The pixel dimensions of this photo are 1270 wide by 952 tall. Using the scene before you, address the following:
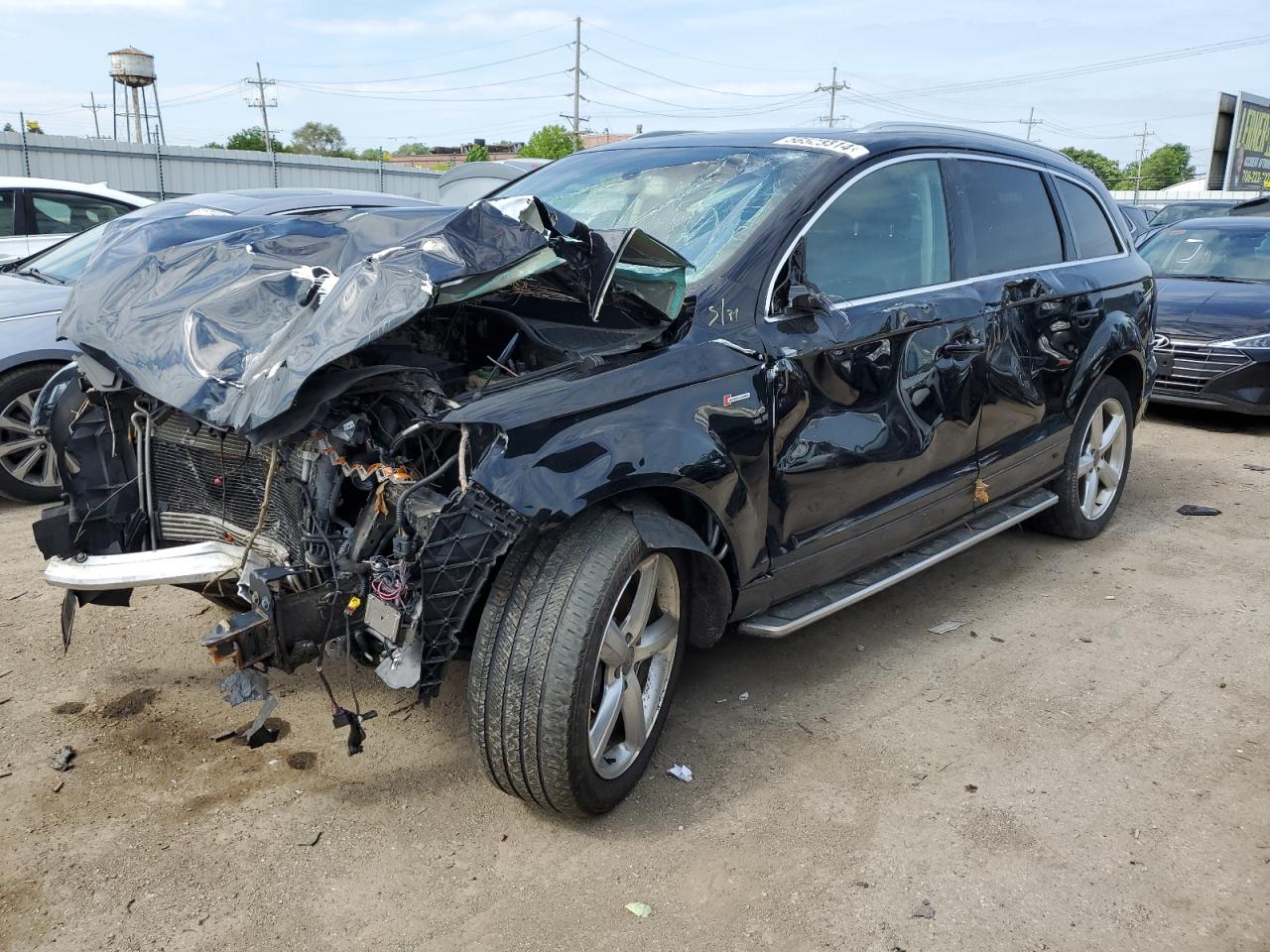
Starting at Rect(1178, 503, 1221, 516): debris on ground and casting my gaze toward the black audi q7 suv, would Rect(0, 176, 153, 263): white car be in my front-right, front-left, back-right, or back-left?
front-right

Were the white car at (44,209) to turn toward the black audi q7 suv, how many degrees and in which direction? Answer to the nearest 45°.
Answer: approximately 90° to its left

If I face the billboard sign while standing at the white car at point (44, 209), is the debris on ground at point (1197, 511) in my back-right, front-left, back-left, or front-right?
front-right

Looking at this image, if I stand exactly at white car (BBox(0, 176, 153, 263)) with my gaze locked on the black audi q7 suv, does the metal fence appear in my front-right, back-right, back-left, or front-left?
back-left

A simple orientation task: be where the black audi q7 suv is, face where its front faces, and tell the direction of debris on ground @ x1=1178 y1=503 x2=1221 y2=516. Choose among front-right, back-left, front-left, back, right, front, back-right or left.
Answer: back

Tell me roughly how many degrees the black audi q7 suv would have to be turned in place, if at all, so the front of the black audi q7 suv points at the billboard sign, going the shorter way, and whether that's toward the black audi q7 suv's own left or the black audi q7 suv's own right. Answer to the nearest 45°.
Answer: approximately 180°

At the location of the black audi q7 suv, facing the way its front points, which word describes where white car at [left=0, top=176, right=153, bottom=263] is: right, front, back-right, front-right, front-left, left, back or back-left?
right

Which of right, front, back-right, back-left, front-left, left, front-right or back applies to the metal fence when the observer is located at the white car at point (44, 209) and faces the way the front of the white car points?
right

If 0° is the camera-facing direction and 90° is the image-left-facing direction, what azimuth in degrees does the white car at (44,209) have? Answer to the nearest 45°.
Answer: approximately 90°

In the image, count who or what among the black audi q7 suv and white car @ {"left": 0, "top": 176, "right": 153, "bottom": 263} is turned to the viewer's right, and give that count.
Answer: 0

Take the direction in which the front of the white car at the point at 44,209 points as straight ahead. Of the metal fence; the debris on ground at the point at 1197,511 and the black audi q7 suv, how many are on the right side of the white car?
1

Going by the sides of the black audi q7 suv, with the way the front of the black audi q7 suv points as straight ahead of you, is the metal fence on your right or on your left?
on your right
